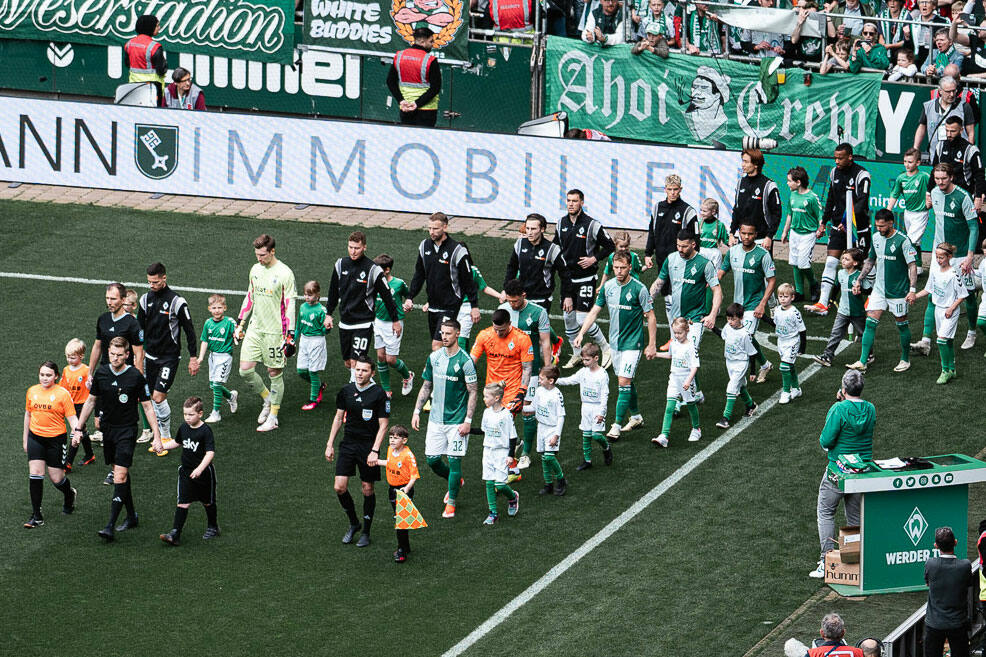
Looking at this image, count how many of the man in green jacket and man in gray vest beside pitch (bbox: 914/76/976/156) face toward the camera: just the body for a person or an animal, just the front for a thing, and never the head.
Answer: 1

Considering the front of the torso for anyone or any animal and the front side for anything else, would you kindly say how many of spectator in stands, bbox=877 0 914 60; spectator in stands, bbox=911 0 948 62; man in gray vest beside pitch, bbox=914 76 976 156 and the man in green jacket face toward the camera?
3

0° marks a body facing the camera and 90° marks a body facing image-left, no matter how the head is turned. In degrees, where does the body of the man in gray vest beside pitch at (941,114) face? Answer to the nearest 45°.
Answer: approximately 0°

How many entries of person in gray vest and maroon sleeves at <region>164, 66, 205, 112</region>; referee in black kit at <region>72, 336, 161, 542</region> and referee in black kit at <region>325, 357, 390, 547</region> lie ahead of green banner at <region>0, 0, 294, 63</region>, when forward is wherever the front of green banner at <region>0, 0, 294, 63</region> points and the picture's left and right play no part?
3

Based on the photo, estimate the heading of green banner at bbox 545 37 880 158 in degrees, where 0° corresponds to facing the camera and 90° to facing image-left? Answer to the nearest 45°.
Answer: approximately 0°

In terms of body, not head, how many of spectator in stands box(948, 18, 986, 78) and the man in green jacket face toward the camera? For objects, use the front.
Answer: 1
